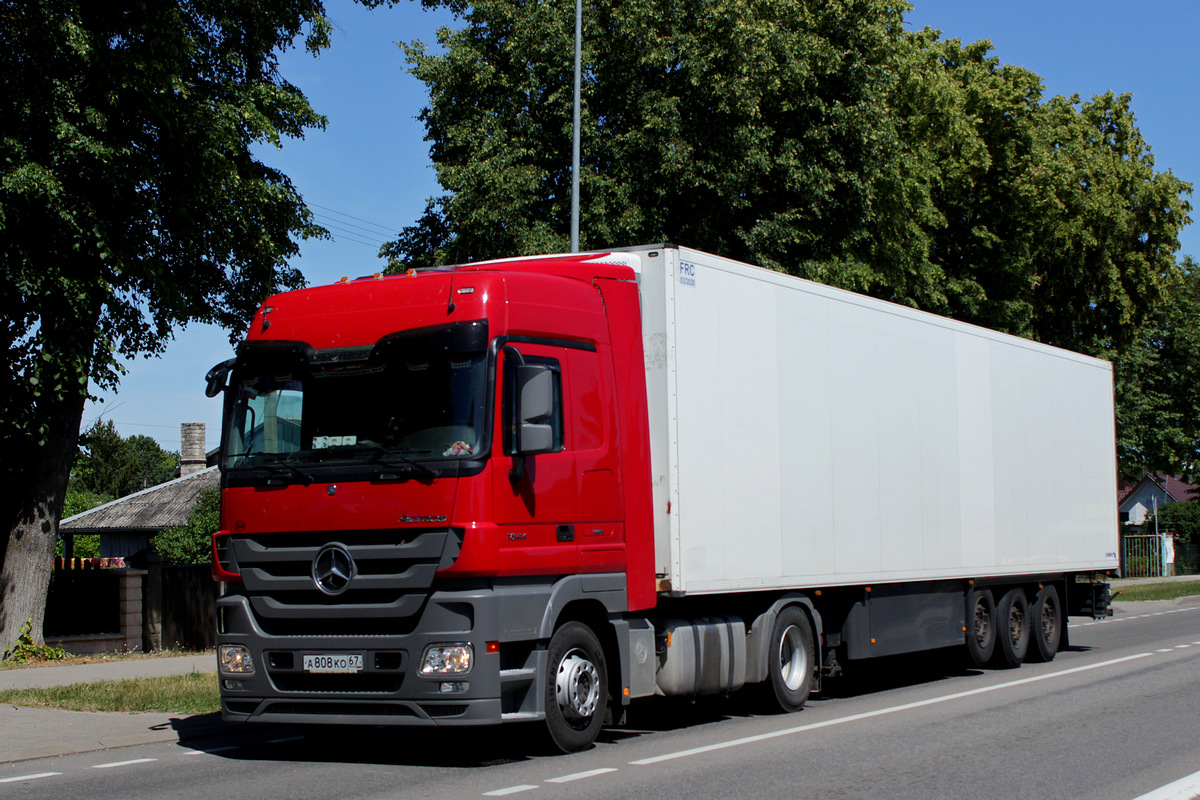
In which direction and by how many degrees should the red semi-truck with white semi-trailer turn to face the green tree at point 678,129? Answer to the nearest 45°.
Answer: approximately 135° to its right

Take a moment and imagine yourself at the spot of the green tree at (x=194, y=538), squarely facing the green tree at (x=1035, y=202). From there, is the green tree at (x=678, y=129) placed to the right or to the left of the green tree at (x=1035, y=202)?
right

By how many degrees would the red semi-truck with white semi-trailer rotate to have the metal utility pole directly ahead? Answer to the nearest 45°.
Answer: approximately 135° to its right

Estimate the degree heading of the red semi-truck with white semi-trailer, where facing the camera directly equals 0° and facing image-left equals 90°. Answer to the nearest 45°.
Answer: approximately 45°

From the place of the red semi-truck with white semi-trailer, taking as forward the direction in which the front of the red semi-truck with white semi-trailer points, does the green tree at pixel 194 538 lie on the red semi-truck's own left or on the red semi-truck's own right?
on the red semi-truck's own right

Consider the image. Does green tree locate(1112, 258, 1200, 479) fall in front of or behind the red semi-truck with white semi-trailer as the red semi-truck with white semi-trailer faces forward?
behind

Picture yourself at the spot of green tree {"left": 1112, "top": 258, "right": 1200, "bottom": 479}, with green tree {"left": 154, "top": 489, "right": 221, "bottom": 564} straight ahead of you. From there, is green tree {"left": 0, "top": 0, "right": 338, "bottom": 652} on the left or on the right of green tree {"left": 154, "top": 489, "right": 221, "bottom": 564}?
left

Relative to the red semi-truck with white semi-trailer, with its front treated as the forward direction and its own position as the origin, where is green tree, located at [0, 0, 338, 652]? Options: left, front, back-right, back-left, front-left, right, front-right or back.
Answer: right
